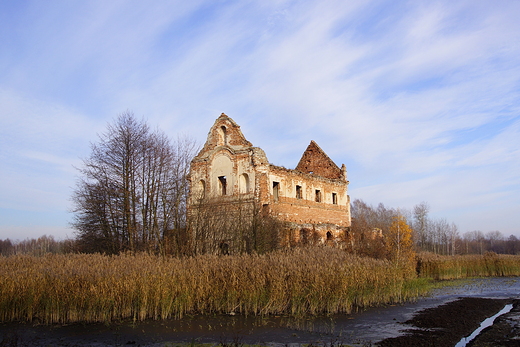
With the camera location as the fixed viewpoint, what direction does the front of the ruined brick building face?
facing the viewer and to the left of the viewer
